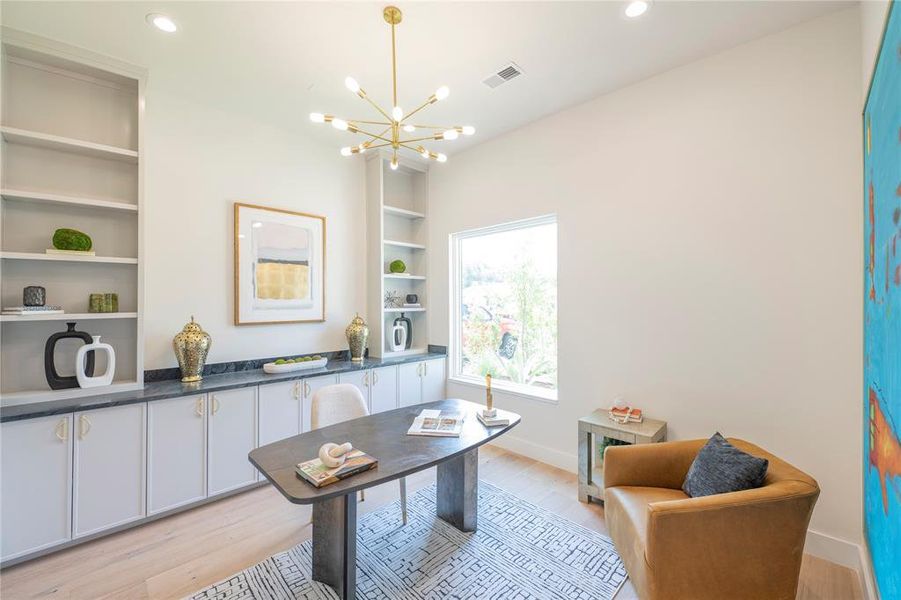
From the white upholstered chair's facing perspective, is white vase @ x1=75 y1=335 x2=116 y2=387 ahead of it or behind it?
behind

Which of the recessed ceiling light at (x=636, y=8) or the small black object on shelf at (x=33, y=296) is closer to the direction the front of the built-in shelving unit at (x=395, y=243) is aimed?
the recessed ceiling light

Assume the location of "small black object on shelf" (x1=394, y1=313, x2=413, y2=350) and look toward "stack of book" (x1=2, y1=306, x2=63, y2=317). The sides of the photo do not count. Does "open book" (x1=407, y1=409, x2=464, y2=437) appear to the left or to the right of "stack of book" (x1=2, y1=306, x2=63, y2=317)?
left

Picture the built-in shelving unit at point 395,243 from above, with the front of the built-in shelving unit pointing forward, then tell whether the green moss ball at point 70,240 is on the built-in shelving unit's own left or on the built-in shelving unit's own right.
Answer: on the built-in shelving unit's own right

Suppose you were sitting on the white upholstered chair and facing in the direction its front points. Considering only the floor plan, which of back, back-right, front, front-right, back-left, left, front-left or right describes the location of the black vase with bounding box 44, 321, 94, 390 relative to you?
back-right

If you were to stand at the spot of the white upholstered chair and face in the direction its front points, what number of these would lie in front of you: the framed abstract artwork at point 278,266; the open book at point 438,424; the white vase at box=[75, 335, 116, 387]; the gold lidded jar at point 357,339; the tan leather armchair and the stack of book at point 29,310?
2

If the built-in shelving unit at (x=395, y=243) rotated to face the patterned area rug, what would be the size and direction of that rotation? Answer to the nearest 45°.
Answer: approximately 45° to its right

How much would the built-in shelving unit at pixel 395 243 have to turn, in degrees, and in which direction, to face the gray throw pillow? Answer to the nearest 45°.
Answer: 0° — it already faces it

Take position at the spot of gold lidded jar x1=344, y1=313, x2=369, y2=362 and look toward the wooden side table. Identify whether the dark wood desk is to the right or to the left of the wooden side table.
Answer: right

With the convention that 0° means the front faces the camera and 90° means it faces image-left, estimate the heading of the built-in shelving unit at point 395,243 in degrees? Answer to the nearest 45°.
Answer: approximately 315°
